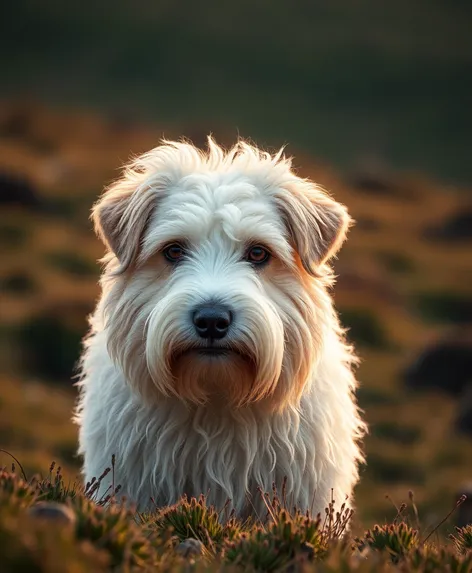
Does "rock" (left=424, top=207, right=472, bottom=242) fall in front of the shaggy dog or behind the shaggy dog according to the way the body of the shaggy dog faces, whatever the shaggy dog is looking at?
behind

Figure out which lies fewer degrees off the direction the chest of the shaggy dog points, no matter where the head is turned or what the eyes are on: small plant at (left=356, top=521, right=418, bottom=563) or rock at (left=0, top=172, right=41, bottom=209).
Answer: the small plant

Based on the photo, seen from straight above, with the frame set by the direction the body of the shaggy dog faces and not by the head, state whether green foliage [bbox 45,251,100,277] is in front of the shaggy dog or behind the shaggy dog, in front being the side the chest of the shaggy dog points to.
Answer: behind

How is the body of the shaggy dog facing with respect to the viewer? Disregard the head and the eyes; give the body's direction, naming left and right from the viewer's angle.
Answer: facing the viewer

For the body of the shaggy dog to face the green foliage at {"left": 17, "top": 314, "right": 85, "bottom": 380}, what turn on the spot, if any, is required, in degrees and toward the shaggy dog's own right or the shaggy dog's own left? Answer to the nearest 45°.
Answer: approximately 180°

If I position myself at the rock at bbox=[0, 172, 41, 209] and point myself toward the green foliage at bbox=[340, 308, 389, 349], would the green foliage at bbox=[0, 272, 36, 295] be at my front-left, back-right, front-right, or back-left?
front-right

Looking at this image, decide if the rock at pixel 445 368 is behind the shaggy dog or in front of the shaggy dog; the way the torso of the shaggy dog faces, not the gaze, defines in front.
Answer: behind

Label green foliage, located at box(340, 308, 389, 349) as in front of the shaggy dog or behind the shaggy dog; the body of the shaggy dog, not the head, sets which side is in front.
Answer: behind

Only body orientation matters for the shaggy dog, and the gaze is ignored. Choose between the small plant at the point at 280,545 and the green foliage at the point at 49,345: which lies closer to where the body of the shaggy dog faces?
the small plant

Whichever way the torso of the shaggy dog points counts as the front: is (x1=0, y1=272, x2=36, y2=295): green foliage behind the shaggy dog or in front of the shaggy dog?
behind

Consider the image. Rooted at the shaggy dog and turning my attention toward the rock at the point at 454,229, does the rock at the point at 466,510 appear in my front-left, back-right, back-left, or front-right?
front-right

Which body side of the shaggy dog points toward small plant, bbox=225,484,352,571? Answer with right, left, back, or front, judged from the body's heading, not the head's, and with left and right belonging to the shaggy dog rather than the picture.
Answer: front

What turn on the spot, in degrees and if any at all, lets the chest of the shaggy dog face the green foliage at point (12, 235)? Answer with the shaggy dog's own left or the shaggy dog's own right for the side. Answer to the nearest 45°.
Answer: approximately 180°

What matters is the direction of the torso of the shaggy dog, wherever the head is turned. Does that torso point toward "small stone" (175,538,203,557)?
yes

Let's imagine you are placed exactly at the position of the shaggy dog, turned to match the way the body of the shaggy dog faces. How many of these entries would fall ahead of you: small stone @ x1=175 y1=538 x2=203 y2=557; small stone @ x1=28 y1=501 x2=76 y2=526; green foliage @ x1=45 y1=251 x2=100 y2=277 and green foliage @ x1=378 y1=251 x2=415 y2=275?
2
